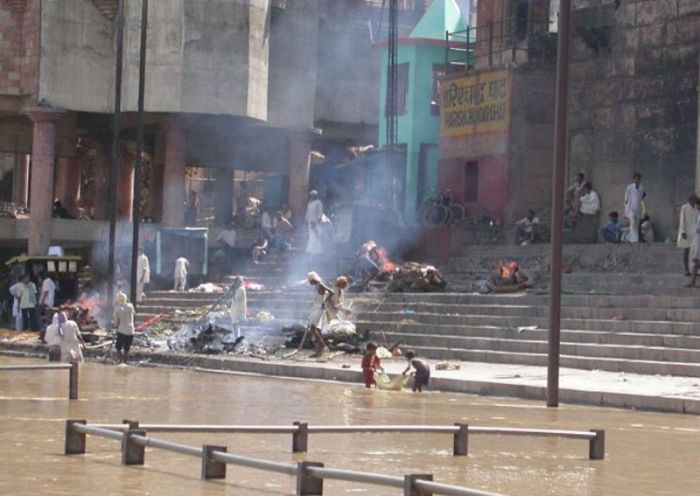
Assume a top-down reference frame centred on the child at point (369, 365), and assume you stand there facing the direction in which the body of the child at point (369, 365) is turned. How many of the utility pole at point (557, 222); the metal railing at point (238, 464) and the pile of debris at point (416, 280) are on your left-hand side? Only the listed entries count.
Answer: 1

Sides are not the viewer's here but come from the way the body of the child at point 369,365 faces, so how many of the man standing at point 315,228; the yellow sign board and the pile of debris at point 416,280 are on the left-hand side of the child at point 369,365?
3

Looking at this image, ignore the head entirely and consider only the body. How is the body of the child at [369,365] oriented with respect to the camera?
to the viewer's right

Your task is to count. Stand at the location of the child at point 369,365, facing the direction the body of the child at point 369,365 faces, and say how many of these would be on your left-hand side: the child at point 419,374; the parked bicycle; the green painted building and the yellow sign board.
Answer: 3

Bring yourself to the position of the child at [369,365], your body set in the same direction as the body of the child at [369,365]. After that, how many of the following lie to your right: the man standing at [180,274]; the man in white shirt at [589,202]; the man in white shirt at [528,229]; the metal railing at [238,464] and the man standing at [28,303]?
1

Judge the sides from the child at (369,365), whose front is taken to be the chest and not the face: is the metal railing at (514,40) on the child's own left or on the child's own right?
on the child's own left

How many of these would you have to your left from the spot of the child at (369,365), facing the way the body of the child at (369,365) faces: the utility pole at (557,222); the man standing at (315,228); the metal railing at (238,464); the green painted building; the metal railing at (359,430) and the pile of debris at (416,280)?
3

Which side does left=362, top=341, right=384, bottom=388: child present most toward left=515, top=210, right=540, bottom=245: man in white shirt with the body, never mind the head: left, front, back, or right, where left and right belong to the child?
left

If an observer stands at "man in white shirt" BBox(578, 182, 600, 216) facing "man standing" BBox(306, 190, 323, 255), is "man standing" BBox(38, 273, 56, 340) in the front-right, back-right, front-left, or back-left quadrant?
front-left

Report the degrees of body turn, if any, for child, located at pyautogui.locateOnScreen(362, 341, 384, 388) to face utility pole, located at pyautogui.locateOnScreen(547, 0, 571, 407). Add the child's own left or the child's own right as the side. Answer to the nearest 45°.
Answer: approximately 45° to the child's own right

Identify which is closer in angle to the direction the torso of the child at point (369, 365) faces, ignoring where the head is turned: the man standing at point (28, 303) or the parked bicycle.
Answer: the parked bicycle

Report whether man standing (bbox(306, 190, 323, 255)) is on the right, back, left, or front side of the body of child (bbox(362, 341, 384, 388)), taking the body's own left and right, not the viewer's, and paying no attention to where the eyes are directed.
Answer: left
